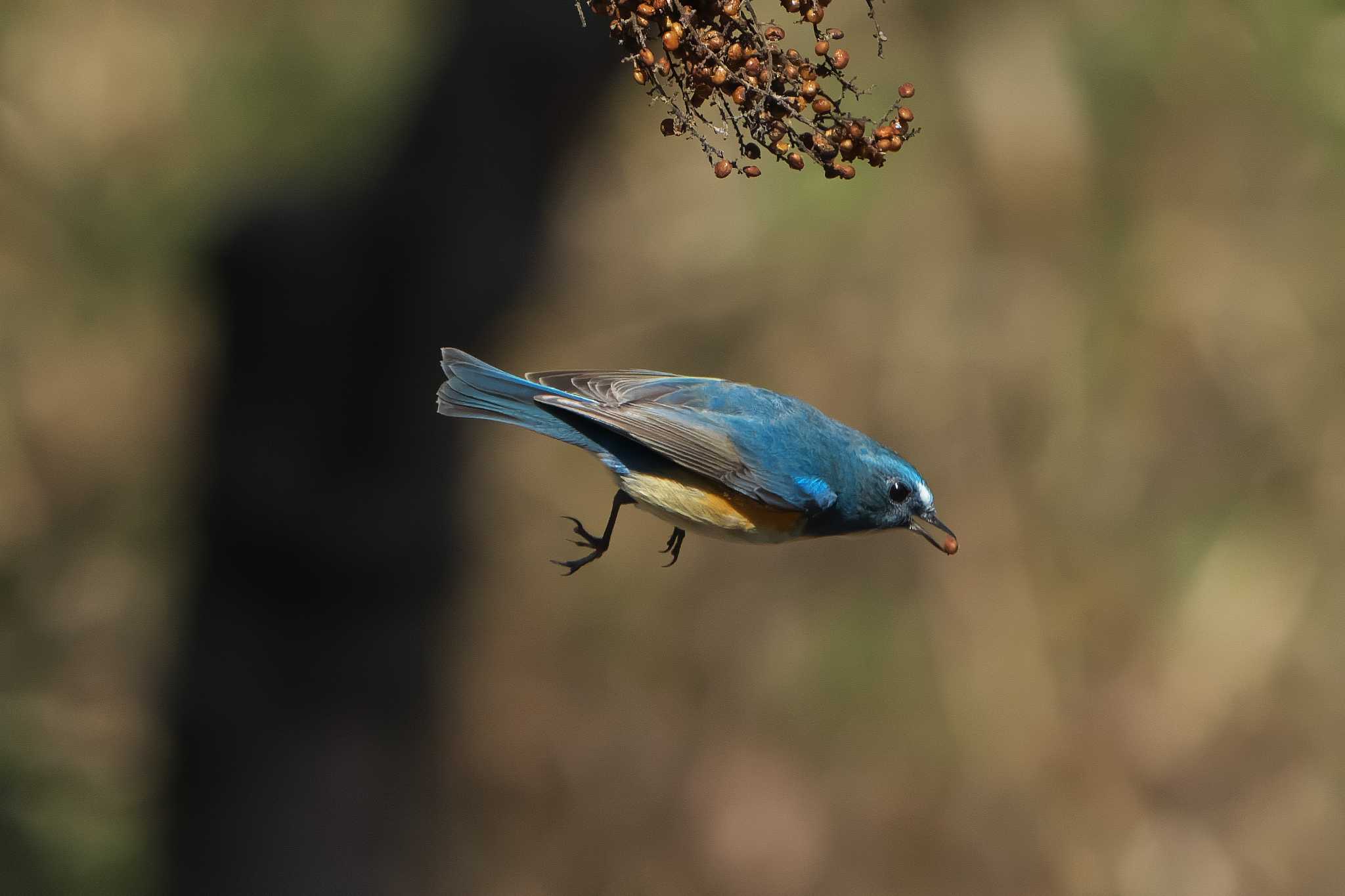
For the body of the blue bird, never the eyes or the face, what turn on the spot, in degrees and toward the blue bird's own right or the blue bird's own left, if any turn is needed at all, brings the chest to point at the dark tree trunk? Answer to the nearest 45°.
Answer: approximately 135° to the blue bird's own left

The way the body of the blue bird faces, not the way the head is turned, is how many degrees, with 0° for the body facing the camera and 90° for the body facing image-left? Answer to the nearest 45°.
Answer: approximately 270°
